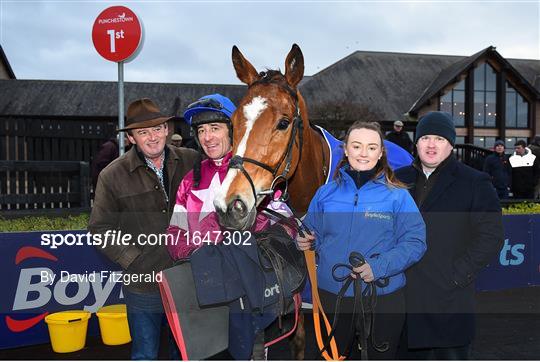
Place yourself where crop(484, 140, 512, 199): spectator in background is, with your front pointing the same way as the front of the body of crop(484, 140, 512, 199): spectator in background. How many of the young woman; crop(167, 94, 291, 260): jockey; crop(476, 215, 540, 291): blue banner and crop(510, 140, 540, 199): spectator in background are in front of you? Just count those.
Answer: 3

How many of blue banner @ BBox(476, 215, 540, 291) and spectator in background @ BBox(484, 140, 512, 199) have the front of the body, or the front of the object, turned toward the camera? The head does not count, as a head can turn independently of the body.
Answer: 2

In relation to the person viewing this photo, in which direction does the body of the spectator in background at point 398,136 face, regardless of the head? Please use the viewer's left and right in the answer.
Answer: facing the viewer

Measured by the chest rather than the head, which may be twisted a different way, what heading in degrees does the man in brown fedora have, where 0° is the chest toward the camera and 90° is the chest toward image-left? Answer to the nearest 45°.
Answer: approximately 315°

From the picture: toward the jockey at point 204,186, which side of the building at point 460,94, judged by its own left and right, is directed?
front

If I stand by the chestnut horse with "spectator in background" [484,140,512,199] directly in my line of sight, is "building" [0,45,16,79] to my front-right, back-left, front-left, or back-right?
front-left

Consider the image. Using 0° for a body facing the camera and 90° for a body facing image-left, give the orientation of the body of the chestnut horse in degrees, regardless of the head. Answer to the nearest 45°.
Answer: approximately 45°

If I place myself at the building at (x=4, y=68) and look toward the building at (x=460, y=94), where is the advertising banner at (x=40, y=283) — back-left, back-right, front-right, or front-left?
front-right

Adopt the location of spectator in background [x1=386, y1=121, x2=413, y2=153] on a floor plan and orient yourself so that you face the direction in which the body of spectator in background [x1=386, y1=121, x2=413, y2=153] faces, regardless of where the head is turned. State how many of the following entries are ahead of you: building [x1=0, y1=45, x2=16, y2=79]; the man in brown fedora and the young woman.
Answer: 2

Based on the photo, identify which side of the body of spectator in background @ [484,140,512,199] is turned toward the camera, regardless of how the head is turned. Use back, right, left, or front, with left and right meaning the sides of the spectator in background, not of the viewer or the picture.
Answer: front

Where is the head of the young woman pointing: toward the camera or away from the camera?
toward the camera

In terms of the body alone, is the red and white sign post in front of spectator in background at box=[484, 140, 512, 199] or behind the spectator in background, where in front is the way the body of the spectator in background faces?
in front

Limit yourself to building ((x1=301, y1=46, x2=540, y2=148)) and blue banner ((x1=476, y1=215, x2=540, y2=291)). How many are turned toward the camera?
2

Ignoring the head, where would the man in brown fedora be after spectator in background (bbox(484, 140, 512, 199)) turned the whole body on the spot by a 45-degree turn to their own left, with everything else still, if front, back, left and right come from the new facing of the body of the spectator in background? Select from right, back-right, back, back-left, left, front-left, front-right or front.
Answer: front-right
